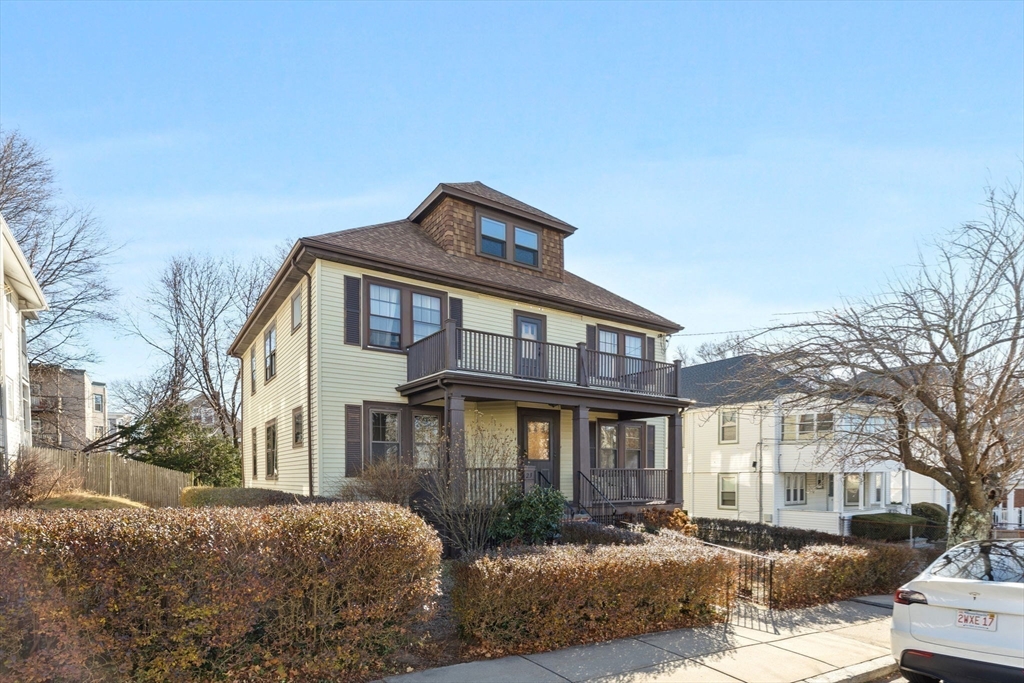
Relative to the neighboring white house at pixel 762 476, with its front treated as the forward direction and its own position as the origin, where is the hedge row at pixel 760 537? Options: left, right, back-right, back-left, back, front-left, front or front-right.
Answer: front-right

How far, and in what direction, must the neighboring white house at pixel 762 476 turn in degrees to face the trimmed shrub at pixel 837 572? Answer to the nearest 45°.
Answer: approximately 45° to its right

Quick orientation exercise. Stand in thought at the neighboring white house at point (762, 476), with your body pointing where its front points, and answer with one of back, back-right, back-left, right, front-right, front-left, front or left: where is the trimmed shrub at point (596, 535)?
front-right

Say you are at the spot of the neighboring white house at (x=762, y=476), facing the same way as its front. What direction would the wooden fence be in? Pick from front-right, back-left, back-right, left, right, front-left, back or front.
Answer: right

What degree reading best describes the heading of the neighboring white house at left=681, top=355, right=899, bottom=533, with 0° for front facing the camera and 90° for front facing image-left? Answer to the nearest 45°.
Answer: approximately 315°

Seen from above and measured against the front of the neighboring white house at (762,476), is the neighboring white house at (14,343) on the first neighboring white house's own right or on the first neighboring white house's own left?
on the first neighboring white house's own right

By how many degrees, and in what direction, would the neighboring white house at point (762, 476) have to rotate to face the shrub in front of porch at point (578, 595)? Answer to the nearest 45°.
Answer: approximately 45° to its right
